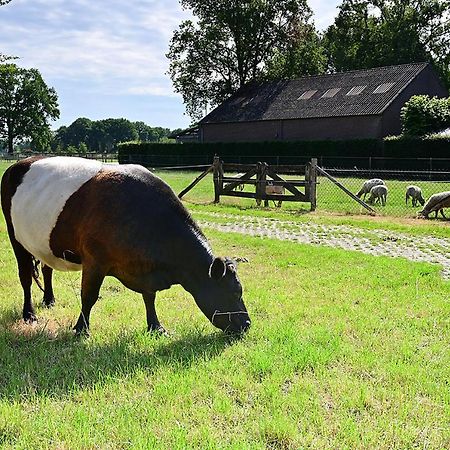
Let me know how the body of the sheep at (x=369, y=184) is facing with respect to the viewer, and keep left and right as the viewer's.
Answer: facing to the left of the viewer

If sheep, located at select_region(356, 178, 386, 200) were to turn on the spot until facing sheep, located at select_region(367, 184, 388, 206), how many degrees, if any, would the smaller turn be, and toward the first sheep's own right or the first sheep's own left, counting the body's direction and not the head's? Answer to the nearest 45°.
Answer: approximately 90° to the first sheep's own left

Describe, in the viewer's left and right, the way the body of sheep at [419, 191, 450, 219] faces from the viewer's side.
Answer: facing to the left of the viewer

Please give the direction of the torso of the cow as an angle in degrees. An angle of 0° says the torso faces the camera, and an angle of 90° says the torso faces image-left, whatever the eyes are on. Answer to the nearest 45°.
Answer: approximately 315°

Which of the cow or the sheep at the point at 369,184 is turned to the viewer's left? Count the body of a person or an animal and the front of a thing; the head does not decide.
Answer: the sheep

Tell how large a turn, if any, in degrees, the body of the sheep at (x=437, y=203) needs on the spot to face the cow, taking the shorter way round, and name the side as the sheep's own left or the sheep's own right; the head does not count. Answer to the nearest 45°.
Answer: approximately 90° to the sheep's own left

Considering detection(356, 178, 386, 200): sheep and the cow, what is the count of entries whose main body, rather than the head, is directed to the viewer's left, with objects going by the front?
1

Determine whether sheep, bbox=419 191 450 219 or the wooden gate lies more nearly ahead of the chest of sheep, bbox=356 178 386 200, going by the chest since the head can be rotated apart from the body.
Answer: the wooden gate

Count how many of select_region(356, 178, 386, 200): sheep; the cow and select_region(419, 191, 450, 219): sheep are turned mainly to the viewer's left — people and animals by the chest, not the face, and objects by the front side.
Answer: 2
